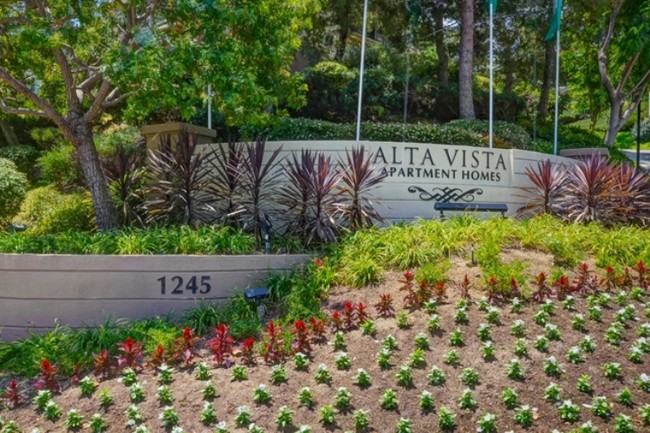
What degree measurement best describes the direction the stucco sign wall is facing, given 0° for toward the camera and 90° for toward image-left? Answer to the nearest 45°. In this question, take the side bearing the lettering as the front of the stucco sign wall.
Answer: approximately 0°

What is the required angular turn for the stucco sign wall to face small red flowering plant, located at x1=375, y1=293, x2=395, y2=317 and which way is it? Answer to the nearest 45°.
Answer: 0° — it already faces it

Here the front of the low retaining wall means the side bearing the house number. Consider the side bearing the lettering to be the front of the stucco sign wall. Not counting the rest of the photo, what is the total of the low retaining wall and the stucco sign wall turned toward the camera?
2

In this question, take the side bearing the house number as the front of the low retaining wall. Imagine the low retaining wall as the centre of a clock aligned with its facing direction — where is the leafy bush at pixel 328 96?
The leafy bush is roughly at 7 o'clock from the low retaining wall.

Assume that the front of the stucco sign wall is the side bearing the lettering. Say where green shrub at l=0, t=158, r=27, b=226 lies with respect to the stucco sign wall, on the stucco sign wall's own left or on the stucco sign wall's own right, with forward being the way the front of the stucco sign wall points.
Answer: on the stucco sign wall's own right

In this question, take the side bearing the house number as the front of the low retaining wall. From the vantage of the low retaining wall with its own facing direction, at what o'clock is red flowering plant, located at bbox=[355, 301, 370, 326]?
The red flowering plant is roughly at 10 o'clock from the low retaining wall.

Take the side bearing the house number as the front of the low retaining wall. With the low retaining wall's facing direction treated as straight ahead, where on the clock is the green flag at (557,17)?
The green flag is roughly at 8 o'clock from the low retaining wall.
